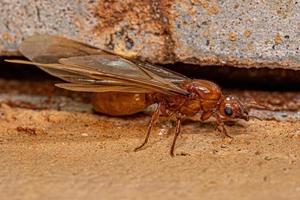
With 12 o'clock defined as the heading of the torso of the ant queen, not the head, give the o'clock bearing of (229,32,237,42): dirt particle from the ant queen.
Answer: The dirt particle is roughly at 12 o'clock from the ant queen.

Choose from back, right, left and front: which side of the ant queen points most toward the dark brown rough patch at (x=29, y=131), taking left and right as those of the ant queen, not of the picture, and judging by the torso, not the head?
back

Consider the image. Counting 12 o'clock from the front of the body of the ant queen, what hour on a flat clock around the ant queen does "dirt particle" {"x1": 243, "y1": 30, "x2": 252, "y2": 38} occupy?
The dirt particle is roughly at 12 o'clock from the ant queen.

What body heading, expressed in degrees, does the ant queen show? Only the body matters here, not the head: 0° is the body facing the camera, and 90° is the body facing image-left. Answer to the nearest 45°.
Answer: approximately 270°
